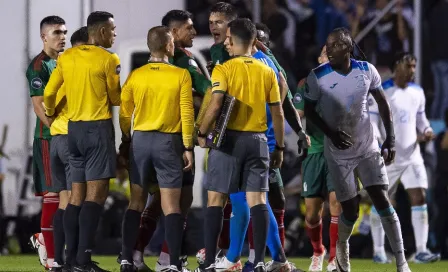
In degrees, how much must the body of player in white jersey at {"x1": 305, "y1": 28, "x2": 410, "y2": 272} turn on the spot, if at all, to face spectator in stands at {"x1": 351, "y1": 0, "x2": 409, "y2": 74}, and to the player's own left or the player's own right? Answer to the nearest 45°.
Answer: approximately 180°

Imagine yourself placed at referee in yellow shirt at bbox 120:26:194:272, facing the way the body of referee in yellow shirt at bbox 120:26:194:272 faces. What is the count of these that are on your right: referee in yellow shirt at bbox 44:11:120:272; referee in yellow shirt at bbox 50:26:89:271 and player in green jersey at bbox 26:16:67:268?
0

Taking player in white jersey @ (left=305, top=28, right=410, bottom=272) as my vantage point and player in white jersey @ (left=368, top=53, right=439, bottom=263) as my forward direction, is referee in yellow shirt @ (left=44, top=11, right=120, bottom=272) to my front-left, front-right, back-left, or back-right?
back-left

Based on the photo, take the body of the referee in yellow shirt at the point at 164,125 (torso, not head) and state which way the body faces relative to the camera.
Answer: away from the camera

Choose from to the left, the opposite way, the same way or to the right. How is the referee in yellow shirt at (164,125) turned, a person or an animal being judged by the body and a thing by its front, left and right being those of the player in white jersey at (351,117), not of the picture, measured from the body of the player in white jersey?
the opposite way

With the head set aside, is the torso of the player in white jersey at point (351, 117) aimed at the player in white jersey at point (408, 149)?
no

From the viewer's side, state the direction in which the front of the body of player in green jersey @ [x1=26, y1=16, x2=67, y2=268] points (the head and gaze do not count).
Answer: to the viewer's right

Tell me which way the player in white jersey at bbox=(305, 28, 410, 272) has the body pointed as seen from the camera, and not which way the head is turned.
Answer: toward the camera

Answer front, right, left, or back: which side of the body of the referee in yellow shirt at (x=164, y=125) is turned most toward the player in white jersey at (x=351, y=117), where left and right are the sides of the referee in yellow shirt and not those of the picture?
right

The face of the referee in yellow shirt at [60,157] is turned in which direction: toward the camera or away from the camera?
away from the camera

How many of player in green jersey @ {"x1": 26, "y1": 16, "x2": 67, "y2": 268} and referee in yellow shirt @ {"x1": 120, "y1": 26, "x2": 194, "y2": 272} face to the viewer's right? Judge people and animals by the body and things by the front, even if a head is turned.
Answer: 1

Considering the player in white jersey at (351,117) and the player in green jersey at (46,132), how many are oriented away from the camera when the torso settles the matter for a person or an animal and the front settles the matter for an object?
0

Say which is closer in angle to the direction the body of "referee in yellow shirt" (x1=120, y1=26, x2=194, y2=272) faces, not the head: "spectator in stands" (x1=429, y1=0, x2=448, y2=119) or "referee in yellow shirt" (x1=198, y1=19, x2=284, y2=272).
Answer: the spectator in stands
